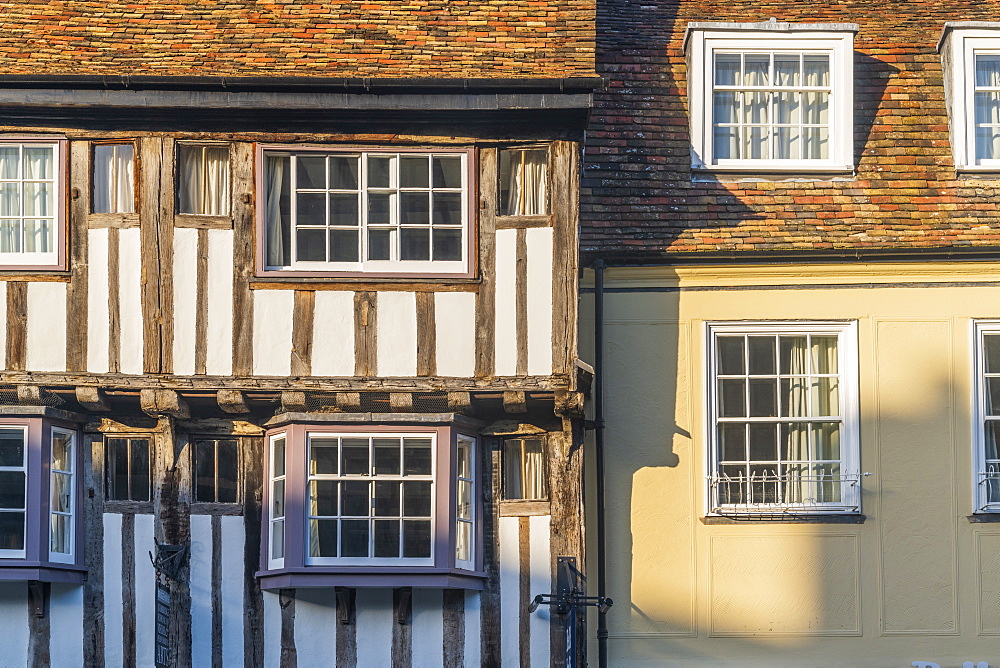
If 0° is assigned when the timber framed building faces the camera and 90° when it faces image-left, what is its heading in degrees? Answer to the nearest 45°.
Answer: approximately 0°
